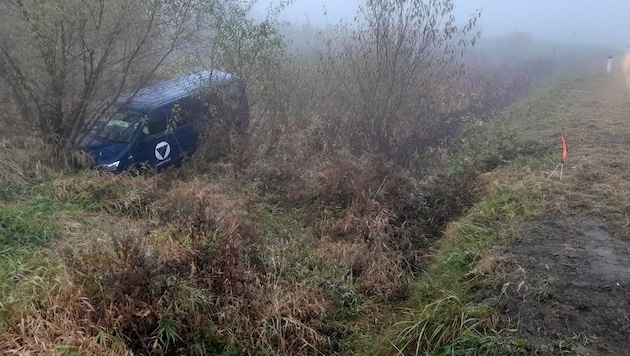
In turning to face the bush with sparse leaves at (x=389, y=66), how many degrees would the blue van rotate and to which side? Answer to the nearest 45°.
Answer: approximately 135° to its left

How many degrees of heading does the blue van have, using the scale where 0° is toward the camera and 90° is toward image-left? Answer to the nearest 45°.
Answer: approximately 45°
